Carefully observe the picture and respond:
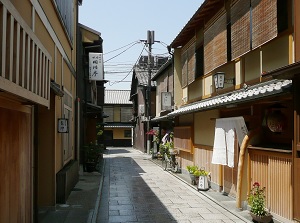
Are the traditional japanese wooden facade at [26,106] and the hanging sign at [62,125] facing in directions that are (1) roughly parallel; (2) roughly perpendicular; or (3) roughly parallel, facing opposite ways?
roughly perpendicular

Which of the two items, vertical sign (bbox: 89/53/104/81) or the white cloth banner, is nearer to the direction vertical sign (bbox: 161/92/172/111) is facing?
the white cloth banner

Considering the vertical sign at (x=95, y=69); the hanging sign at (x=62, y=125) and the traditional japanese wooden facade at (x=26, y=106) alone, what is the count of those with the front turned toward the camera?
2

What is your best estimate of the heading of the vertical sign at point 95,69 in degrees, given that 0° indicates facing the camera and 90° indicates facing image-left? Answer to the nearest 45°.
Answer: approximately 0°

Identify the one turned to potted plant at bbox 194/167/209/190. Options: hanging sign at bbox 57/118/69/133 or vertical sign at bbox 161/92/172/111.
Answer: the vertical sign

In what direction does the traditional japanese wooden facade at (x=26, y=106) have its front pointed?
to the viewer's right

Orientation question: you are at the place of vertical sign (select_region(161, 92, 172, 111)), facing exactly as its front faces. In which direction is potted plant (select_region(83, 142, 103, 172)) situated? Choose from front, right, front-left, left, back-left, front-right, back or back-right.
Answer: front-right

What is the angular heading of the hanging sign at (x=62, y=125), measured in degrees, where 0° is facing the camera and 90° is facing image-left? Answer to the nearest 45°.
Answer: approximately 0°

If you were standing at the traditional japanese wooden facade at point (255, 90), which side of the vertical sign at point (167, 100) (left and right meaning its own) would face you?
front

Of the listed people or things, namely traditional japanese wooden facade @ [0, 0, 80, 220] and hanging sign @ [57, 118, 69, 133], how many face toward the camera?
1
